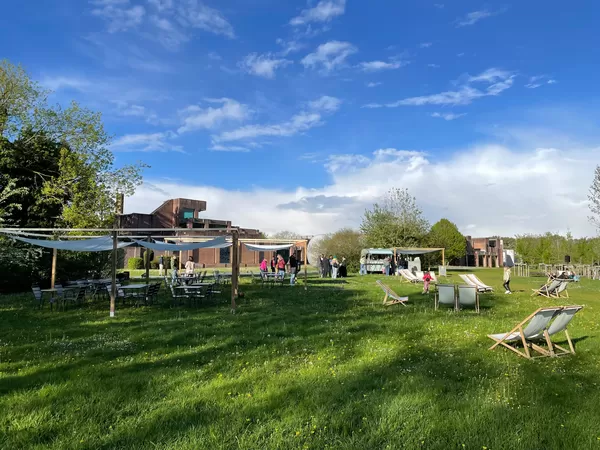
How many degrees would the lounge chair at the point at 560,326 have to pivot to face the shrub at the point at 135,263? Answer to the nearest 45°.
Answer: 0° — it already faces it
